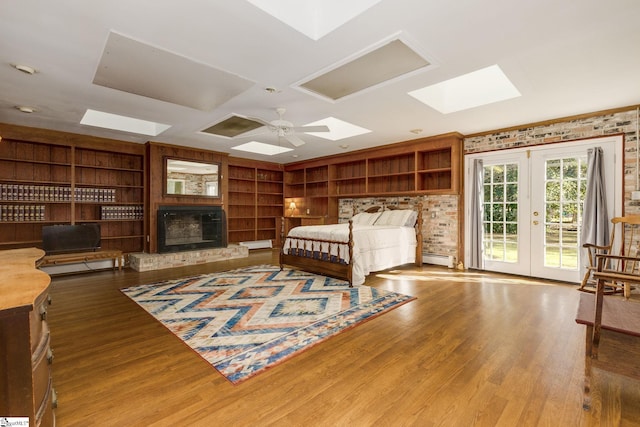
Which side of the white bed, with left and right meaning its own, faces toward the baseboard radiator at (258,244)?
right

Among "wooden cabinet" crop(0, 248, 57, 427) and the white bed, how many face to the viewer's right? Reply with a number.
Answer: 1

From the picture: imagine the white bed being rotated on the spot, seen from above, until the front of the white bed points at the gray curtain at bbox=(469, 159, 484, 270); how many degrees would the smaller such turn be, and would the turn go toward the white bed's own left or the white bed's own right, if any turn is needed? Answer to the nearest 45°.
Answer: approximately 135° to the white bed's own left

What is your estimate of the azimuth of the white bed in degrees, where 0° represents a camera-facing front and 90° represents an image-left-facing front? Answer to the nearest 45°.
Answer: approximately 45°

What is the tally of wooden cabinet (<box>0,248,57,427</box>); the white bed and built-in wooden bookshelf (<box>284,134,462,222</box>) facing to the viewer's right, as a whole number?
1

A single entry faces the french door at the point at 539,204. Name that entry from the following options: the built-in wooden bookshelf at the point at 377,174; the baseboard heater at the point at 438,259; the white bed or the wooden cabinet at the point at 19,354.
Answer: the wooden cabinet

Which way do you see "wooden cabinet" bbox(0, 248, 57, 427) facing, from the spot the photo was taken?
facing to the right of the viewer

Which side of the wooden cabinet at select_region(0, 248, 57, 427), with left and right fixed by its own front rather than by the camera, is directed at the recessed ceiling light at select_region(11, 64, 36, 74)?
left

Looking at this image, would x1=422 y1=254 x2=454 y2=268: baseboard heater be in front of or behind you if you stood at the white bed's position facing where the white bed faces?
behind

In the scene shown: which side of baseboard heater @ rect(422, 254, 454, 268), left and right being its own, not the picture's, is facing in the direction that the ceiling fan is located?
front

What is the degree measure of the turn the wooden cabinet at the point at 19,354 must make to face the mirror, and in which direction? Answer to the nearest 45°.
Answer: approximately 45° to its left

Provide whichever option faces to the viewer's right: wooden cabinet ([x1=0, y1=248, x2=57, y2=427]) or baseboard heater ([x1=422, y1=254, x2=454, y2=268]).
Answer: the wooden cabinet

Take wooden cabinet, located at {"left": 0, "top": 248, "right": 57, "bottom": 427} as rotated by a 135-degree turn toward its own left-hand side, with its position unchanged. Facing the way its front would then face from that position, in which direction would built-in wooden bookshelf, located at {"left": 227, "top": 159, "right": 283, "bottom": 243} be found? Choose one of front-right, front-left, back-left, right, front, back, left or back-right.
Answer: right

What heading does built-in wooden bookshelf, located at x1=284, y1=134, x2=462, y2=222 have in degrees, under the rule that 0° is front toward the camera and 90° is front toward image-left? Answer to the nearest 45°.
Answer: approximately 45°
